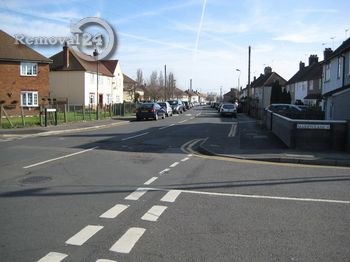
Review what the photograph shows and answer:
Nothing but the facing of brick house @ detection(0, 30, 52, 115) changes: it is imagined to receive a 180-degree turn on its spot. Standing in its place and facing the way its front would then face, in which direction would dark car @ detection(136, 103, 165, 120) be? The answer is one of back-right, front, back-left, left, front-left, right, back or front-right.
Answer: back-right

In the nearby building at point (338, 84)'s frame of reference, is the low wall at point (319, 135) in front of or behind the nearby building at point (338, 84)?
in front

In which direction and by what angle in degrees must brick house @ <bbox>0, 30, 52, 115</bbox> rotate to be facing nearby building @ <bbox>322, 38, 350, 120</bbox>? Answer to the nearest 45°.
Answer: approximately 45° to its left

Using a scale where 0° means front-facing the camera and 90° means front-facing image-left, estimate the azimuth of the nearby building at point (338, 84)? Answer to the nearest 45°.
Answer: approximately 45°
